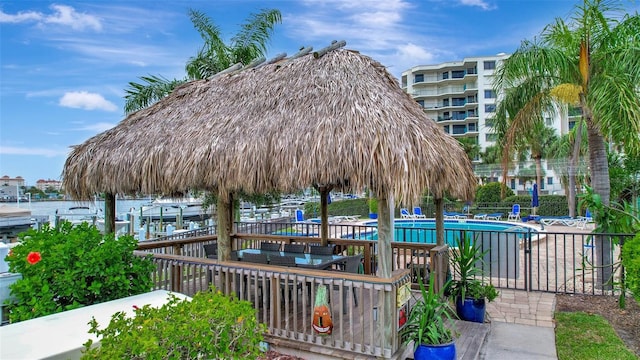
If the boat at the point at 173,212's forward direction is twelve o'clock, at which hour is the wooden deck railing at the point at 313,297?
The wooden deck railing is roughly at 9 o'clock from the boat.

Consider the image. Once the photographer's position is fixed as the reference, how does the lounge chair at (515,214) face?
facing the viewer and to the left of the viewer

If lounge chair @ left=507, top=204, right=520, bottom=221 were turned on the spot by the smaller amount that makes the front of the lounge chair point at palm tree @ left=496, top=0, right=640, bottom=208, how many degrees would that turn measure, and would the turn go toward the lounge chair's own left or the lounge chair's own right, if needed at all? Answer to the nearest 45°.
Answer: approximately 45° to the lounge chair's own left

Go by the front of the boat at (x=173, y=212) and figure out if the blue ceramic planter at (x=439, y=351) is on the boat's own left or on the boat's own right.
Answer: on the boat's own left

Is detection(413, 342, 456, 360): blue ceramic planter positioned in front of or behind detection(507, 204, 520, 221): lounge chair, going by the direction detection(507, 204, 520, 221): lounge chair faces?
in front

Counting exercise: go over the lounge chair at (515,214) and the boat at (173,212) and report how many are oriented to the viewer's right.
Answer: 0

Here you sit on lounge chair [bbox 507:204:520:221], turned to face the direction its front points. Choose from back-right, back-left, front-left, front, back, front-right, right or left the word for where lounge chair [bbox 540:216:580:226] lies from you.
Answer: left

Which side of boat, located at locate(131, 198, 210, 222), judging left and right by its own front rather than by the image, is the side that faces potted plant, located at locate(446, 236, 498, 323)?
left

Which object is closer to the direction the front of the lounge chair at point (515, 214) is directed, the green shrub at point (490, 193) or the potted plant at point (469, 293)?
the potted plant

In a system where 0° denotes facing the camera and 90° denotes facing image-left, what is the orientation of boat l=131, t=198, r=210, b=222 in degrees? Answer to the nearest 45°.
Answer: approximately 90°

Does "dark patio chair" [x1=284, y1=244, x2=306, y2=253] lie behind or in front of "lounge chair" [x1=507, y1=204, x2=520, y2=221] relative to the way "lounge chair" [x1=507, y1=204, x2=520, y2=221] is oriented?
in front
